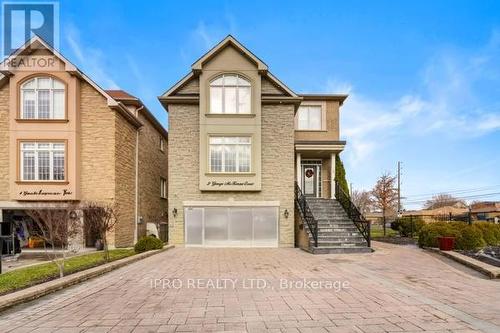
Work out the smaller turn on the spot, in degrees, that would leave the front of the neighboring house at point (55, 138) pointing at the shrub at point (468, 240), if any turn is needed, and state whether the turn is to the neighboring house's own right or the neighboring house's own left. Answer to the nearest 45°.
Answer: approximately 45° to the neighboring house's own left

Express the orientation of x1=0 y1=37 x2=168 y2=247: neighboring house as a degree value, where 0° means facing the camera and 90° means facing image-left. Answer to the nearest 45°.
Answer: approximately 0°

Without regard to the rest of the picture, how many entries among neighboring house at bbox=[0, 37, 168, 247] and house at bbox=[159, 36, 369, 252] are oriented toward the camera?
2

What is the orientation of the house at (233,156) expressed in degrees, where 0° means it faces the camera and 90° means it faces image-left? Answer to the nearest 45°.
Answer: approximately 0°

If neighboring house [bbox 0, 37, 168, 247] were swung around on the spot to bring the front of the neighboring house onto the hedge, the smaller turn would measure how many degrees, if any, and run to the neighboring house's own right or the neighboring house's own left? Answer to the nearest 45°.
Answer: approximately 45° to the neighboring house's own left

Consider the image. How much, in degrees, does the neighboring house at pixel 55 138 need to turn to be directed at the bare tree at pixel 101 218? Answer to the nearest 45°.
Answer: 0° — it already faces it

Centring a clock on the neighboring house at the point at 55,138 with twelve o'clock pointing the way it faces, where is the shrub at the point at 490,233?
The shrub is roughly at 10 o'clock from the neighboring house.

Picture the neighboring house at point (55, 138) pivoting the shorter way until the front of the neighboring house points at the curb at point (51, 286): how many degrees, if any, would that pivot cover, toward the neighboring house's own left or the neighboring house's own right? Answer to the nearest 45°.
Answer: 0° — it already faces it
